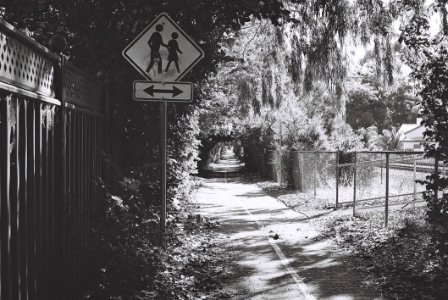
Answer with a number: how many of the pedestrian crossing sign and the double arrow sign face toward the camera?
2

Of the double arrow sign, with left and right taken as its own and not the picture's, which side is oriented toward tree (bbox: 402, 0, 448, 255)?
left

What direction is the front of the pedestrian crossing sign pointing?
toward the camera

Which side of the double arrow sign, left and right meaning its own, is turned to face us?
front

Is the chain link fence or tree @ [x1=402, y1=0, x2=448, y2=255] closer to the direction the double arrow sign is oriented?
the tree

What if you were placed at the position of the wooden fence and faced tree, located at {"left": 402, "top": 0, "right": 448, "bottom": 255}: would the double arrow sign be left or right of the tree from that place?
left

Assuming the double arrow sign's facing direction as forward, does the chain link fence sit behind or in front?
behind

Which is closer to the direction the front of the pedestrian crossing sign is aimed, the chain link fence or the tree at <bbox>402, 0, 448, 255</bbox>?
the tree
